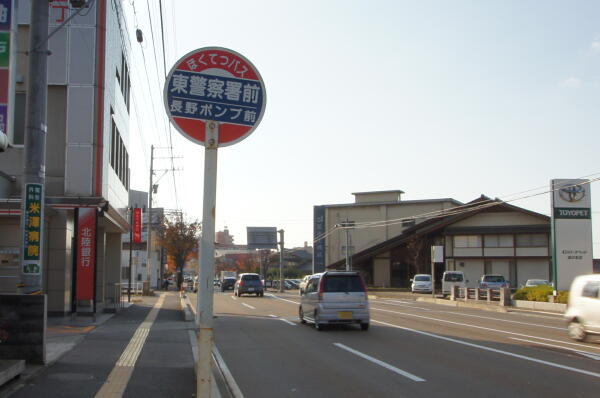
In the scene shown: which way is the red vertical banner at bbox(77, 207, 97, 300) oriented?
toward the camera

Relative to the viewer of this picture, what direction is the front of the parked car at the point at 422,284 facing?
facing the viewer

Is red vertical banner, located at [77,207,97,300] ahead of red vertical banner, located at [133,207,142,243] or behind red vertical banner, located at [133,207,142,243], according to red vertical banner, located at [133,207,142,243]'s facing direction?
ahead

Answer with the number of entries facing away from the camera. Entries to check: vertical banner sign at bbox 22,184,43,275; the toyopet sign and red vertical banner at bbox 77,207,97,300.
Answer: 0

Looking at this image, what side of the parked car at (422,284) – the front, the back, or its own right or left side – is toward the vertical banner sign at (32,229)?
front

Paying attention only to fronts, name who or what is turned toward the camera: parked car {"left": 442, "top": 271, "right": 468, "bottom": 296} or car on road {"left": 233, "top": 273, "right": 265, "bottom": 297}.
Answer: parked car {"left": 442, "top": 271, "right": 468, "bottom": 296}

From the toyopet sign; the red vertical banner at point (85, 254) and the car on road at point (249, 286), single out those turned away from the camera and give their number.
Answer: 1

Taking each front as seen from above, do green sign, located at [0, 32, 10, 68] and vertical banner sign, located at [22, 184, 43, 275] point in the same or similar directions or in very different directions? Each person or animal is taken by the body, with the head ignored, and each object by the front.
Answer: same or similar directions

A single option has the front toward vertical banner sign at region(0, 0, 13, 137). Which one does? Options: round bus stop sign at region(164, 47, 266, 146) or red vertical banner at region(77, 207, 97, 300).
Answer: the red vertical banner

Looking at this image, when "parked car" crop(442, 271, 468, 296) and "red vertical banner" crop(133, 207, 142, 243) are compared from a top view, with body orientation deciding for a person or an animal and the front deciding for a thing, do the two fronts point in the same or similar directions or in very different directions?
same or similar directions

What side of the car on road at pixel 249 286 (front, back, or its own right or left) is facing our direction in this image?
back

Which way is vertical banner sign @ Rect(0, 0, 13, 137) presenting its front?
toward the camera
